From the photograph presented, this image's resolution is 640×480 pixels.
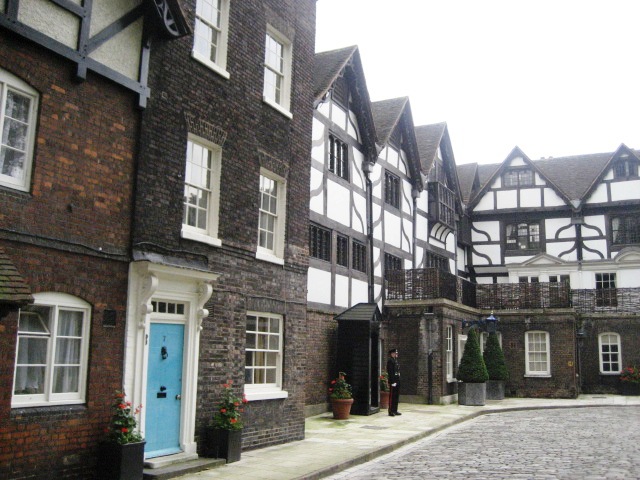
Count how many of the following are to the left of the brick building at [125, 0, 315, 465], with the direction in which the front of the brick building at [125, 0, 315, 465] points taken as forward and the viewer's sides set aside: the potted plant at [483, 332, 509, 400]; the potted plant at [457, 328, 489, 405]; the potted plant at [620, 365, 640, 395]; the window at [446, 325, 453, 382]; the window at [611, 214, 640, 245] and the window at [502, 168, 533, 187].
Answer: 6

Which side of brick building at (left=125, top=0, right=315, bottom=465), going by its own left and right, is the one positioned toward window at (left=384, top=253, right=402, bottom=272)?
left

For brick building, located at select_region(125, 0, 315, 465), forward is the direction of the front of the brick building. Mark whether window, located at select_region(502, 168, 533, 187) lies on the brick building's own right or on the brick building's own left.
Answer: on the brick building's own left

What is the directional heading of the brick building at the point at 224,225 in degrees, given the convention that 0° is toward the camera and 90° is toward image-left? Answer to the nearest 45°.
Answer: approximately 315°

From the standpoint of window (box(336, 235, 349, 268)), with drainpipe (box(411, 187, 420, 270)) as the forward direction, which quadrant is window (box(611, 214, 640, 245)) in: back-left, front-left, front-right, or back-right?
front-right

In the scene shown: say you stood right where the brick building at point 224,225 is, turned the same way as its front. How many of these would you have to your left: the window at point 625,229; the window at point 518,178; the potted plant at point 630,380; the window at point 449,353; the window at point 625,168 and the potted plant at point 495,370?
6

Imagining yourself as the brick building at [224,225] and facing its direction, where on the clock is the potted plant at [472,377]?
The potted plant is roughly at 9 o'clock from the brick building.

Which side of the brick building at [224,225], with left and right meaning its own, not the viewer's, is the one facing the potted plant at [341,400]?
left

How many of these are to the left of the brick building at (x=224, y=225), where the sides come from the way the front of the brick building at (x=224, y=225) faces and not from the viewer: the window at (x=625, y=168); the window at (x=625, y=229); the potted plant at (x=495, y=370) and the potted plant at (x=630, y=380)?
4

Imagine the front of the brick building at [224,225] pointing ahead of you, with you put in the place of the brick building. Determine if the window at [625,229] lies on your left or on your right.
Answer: on your left

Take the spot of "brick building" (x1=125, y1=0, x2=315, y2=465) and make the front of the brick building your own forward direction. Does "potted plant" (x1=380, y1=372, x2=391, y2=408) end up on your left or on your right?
on your left
